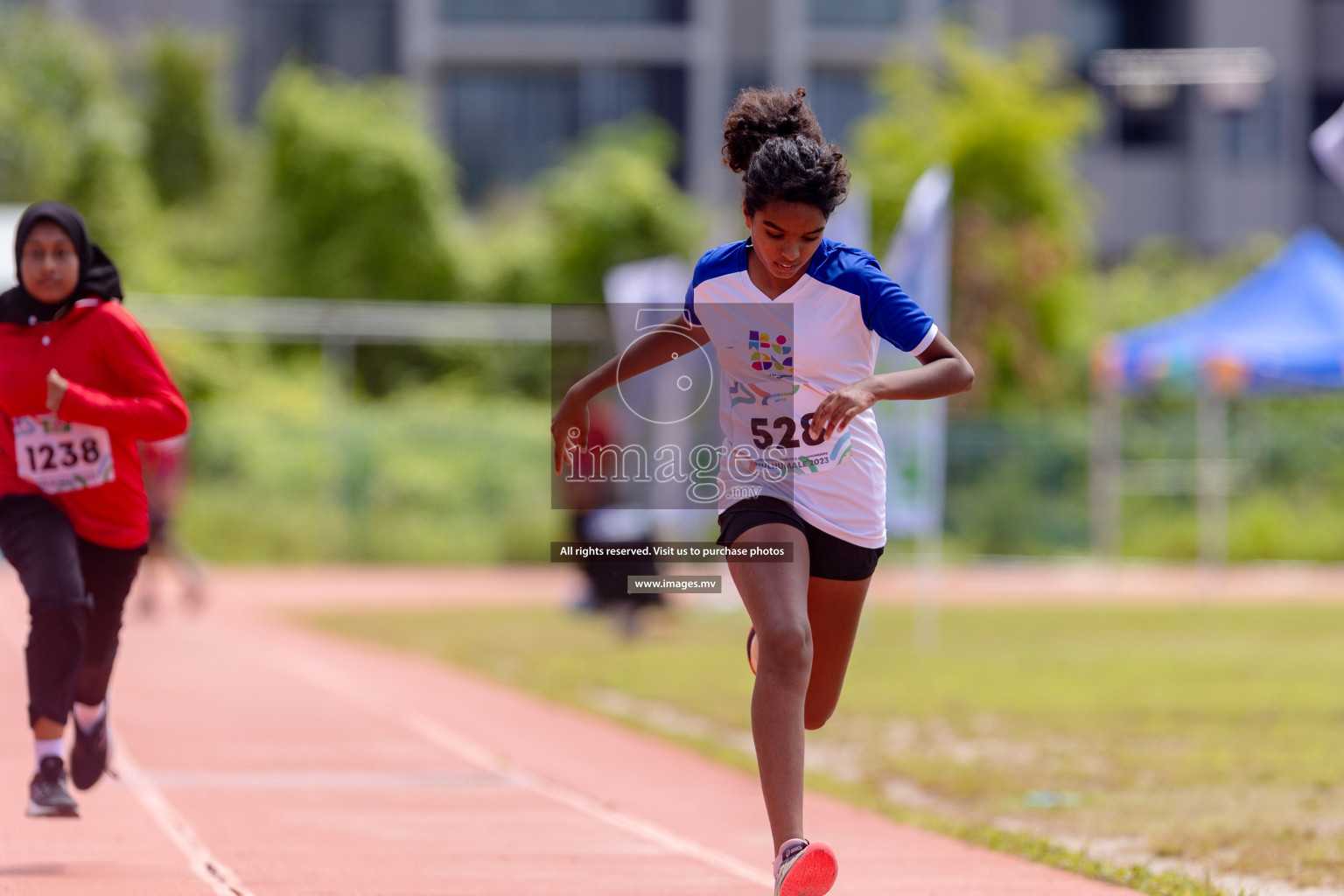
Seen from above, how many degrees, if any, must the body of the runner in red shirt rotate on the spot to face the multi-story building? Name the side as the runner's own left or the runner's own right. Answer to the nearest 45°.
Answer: approximately 135° to the runner's own left

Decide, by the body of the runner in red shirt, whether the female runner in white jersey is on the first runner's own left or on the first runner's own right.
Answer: on the first runner's own left

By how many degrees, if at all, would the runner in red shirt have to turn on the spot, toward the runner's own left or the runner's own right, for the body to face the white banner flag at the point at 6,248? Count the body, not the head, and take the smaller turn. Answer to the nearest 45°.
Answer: approximately 180°

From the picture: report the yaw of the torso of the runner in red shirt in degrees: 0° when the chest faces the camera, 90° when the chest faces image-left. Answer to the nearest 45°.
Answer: approximately 0°

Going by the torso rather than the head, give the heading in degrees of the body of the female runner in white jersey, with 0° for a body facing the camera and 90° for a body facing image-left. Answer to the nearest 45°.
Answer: approximately 0°

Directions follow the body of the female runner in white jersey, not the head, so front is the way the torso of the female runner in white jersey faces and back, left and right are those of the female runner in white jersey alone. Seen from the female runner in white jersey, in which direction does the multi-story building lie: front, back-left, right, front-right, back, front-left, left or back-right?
back

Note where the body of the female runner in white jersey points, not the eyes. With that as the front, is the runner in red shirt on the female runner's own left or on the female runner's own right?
on the female runner's own right

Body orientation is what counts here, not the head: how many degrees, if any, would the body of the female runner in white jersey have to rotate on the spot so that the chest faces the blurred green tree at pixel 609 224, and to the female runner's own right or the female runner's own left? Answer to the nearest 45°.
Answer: approximately 180°

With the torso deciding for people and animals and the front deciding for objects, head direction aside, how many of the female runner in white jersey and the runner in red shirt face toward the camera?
2

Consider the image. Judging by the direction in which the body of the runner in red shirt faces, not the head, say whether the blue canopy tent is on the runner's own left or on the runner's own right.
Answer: on the runner's own left

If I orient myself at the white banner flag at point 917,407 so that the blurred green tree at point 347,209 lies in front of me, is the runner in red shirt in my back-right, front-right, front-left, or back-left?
back-left

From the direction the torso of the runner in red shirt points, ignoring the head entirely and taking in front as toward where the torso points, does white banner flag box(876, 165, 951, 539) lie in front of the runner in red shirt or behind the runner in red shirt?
behind
